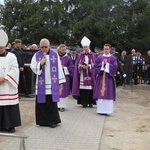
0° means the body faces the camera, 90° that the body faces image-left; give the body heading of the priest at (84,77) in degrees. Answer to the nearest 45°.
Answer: approximately 0°

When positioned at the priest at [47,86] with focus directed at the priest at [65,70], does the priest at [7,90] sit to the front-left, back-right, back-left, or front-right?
back-left

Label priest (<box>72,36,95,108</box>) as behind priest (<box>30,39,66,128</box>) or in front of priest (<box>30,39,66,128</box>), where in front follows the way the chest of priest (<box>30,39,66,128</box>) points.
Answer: behind

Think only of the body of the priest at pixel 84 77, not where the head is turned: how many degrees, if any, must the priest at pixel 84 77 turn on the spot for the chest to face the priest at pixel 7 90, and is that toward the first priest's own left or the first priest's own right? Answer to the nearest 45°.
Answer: approximately 45° to the first priest's own right

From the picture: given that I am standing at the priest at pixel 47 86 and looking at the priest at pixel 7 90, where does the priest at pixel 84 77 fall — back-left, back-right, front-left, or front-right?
back-right

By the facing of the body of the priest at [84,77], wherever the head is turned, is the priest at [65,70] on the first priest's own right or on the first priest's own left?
on the first priest's own right

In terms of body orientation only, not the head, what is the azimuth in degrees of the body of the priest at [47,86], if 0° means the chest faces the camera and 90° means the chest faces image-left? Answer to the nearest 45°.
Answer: approximately 0°

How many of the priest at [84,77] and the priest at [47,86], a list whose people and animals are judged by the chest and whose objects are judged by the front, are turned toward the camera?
2
